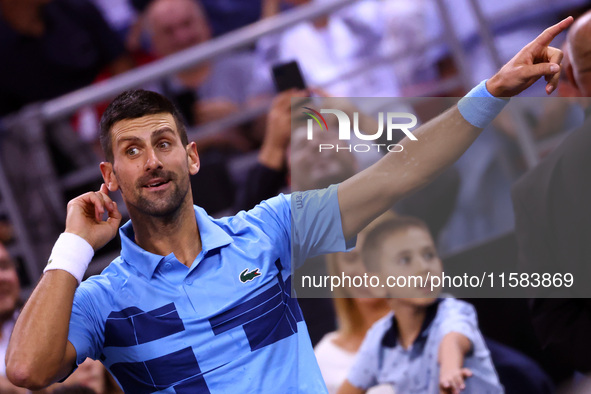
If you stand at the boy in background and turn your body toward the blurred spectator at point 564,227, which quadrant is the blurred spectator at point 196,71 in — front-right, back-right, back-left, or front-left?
back-left

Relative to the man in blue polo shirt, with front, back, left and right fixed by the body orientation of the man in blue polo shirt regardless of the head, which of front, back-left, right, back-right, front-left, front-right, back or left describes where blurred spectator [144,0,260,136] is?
back

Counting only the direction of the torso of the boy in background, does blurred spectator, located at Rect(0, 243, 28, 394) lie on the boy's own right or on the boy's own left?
on the boy's own right

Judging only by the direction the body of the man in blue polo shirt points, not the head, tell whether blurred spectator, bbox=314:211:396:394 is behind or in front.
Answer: behind

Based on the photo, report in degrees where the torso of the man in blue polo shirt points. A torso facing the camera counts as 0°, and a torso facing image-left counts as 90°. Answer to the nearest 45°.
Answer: approximately 0°

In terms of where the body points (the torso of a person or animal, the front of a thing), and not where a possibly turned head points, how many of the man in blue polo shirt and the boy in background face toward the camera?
2

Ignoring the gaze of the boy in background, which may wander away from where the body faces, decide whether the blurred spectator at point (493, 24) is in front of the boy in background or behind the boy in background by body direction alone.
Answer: behind
